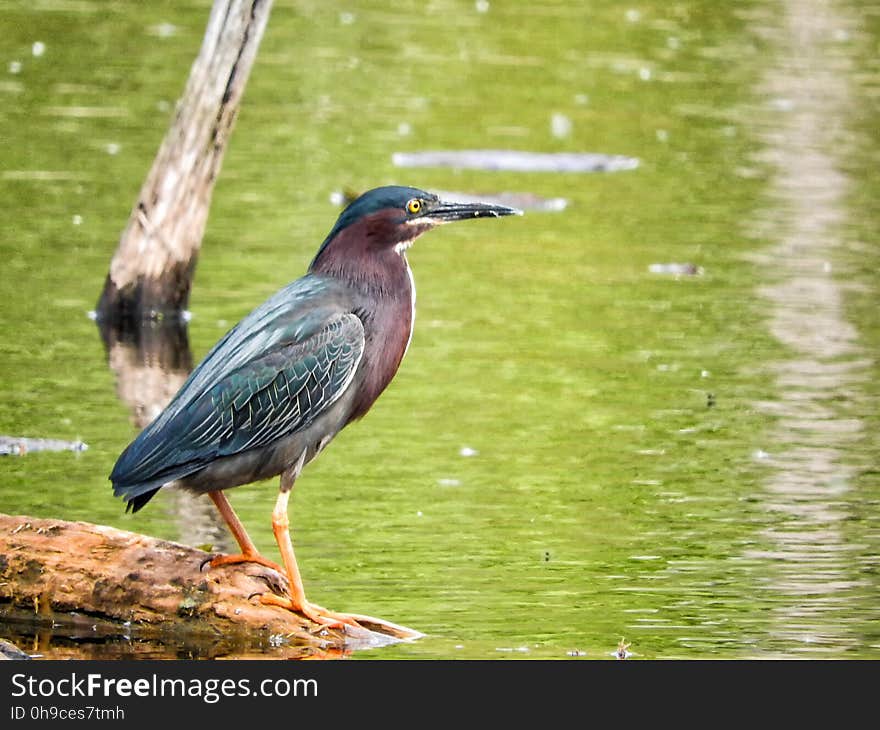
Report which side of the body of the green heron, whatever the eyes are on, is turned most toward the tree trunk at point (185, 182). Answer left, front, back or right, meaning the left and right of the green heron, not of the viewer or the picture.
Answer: left

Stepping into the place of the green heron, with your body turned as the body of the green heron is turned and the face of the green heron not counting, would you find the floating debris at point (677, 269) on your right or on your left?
on your left

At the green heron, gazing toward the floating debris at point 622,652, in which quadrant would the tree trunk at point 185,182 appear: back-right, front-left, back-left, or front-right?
back-left

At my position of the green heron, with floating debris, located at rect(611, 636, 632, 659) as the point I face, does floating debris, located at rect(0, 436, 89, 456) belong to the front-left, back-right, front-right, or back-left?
back-left

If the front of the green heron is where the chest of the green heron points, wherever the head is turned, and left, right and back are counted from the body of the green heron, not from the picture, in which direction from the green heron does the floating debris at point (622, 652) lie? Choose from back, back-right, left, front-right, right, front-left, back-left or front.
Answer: front-right

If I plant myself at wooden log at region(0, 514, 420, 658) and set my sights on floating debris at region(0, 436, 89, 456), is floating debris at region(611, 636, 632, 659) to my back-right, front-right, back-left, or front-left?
back-right

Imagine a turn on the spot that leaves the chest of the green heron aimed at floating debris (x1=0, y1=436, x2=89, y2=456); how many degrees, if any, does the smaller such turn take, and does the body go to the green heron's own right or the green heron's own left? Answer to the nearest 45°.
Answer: approximately 135° to the green heron's own left

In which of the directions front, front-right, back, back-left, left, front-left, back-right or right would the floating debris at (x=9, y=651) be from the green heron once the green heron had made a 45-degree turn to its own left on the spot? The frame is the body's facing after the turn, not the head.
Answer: back

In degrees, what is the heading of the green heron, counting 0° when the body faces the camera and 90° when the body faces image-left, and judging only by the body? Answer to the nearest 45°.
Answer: approximately 270°
